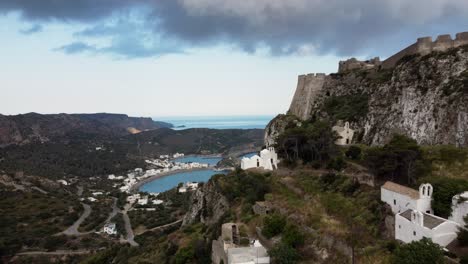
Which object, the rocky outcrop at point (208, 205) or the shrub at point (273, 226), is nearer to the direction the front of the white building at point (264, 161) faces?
the shrub

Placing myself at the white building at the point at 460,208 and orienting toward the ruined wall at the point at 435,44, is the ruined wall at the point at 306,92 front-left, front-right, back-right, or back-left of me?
front-left

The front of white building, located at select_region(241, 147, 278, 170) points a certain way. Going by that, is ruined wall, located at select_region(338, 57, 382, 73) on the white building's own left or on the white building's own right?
on the white building's own left

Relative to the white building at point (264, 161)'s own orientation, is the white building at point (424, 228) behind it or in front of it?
in front

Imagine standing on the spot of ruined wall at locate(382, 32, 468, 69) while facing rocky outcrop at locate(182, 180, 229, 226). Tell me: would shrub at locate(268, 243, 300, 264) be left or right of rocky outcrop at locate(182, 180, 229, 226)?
left

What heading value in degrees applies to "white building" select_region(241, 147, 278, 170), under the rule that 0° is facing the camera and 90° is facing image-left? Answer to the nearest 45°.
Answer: approximately 315°

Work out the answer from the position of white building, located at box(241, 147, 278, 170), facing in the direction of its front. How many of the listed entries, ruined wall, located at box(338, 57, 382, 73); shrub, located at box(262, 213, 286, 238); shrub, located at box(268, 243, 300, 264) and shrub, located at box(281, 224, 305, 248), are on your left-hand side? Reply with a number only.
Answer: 1

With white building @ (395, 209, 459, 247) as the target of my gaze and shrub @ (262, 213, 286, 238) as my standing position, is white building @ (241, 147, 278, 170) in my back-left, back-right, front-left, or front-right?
back-left

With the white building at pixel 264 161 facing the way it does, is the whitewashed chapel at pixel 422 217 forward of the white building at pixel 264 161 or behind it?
forward

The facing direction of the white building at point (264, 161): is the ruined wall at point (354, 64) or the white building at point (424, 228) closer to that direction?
the white building

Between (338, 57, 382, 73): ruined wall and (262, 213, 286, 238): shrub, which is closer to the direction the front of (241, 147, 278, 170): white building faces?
the shrub

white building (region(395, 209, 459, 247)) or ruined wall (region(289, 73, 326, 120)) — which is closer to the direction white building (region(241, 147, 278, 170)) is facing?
the white building

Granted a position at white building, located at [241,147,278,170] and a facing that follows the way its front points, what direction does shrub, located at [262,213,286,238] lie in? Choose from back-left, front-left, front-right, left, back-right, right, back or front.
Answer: front-right

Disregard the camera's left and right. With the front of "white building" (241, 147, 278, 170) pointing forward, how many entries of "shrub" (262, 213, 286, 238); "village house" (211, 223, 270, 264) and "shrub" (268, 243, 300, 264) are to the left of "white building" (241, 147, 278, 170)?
0
